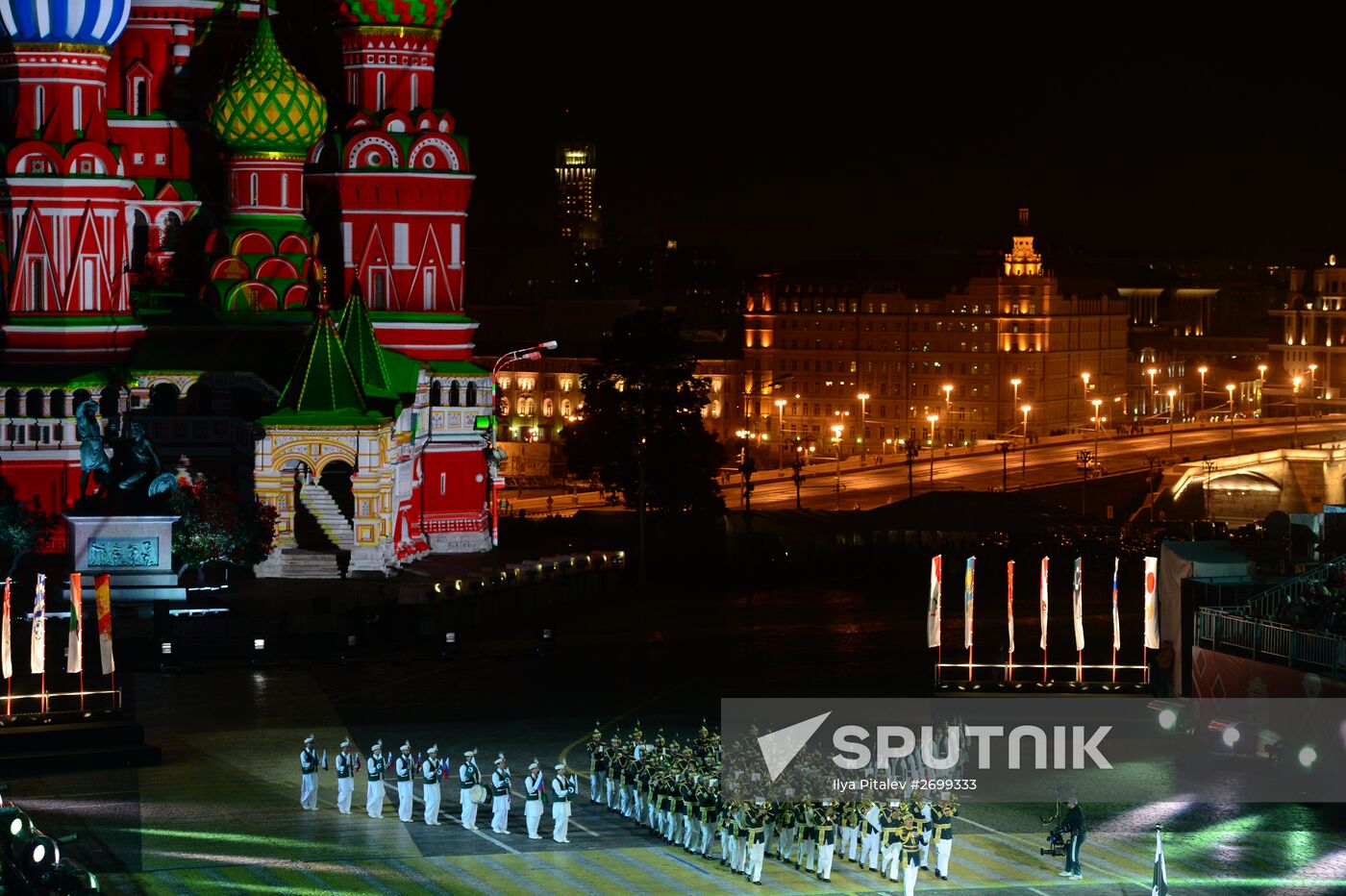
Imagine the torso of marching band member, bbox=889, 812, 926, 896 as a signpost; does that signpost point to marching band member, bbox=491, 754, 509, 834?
no

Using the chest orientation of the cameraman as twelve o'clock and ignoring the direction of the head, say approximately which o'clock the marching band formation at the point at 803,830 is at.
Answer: The marching band formation is roughly at 12 o'clock from the cameraman.

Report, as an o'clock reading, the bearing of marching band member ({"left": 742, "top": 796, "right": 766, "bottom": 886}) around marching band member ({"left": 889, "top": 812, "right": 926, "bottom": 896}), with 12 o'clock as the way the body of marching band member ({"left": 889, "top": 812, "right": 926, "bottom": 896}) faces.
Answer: marching band member ({"left": 742, "top": 796, "right": 766, "bottom": 886}) is roughly at 3 o'clock from marching band member ({"left": 889, "top": 812, "right": 926, "bottom": 896}).

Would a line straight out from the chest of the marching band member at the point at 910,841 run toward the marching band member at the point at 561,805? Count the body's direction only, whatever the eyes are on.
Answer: no

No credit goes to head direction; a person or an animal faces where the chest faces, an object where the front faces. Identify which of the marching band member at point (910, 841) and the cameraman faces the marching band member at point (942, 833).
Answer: the cameraman

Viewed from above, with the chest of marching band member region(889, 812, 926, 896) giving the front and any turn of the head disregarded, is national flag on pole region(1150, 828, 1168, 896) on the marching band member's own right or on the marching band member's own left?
on the marching band member's own left

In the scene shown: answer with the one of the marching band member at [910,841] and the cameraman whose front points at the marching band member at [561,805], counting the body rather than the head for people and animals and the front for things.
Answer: the cameraman

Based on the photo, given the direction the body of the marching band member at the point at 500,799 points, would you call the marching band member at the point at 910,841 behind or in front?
in front

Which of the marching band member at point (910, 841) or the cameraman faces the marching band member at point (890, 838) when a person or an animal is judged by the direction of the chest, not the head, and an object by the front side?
the cameraman

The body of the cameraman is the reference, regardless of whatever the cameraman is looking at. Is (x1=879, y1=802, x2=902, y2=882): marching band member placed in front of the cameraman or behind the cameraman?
in front

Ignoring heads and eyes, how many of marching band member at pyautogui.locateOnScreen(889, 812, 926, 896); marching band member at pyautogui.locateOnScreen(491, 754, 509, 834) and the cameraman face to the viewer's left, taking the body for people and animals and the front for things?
1

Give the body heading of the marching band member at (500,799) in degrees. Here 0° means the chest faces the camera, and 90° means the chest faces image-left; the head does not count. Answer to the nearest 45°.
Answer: approximately 315°

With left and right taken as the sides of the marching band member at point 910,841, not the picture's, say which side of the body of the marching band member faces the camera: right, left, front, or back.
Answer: front

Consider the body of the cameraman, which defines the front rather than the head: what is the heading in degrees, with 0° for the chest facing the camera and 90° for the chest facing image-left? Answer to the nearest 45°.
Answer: approximately 90°

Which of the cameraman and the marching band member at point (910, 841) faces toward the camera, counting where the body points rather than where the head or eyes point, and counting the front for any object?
the marching band member
